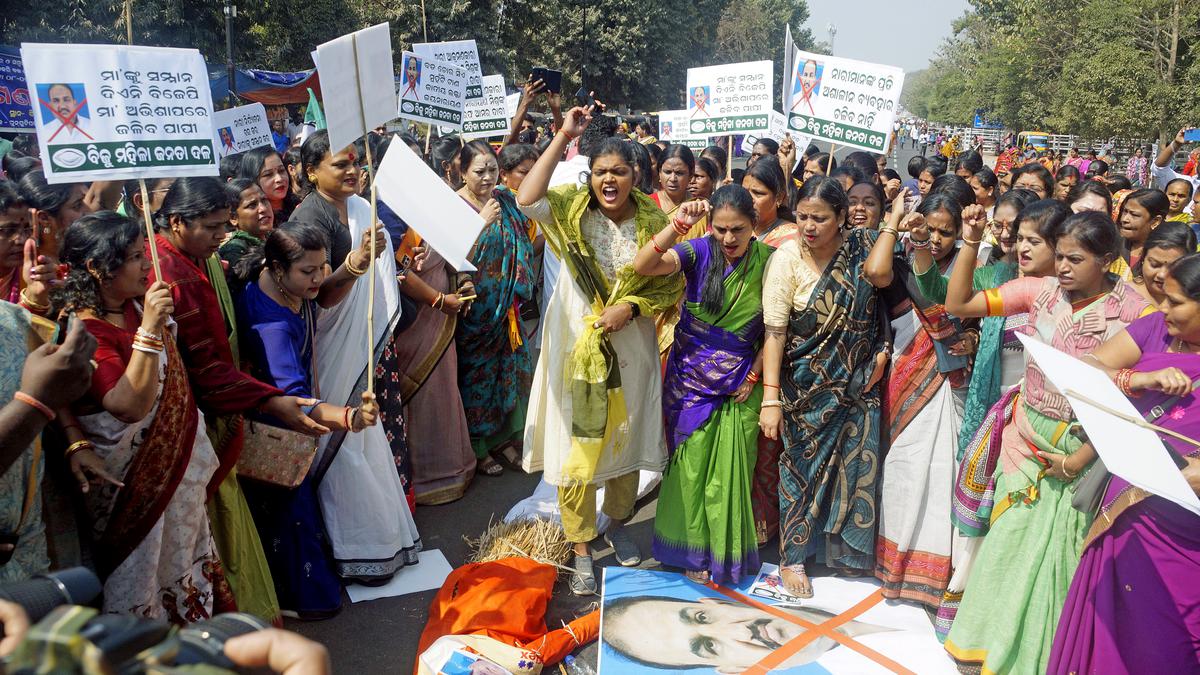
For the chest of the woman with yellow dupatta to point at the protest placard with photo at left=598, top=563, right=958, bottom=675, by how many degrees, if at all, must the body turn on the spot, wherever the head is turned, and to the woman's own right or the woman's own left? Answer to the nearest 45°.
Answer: approximately 45° to the woman's own left

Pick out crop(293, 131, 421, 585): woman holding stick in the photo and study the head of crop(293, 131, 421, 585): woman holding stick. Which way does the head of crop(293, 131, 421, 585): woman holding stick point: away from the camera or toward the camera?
toward the camera

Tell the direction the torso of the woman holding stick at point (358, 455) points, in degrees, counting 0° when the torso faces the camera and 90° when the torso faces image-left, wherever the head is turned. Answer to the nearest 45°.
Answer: approximately 315°

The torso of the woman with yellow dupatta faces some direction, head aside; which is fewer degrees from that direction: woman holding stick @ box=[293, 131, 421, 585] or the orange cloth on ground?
the orange cloth on ground

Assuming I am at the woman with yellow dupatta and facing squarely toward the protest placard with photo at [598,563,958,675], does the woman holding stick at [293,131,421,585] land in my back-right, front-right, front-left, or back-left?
back-right

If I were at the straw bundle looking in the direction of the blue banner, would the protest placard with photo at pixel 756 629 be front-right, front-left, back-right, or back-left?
back-right

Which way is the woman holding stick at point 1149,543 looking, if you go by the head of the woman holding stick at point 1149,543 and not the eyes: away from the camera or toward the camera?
toward the camera

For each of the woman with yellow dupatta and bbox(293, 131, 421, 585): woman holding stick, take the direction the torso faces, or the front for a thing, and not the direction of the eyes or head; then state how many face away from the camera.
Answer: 0

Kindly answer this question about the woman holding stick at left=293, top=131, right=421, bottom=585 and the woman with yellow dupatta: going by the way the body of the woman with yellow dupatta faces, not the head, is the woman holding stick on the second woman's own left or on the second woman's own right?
on the second woman's own right

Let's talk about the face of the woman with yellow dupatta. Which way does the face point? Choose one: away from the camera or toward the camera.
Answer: toward the camera

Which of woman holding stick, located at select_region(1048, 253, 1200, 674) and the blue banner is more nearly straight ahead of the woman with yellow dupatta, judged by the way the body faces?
the woman holding stick

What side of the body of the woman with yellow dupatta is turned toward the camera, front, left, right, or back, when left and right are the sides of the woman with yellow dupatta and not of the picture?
front
